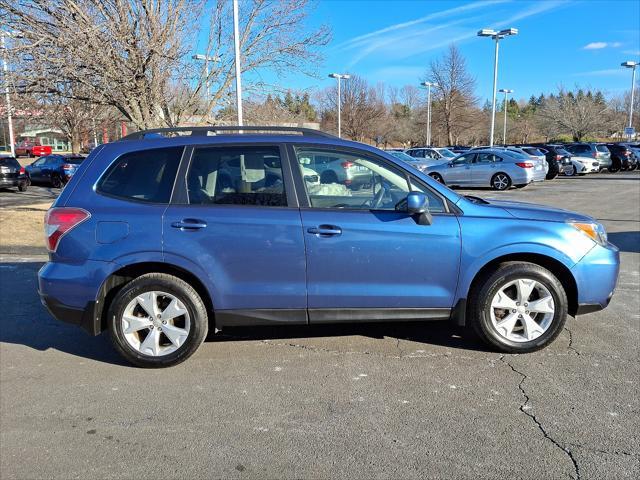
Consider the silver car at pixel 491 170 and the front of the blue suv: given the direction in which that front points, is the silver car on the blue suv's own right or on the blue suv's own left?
on the blue suv's own left

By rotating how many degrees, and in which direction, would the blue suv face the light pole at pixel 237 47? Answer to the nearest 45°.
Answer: approximately 90° to its left

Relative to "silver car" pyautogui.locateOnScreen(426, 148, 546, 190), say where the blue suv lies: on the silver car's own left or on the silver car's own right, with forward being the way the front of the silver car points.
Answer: on the silver car's own left

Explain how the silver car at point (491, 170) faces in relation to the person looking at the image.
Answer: facing away from the viewer and to the left of the viewer

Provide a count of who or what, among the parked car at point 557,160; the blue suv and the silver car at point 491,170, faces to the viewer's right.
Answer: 1

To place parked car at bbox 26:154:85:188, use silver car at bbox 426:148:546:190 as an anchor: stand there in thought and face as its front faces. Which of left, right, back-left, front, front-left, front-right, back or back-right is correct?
front-left

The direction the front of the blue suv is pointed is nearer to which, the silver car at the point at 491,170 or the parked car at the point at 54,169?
the silver car

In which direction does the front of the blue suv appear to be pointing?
to the viewer's right
